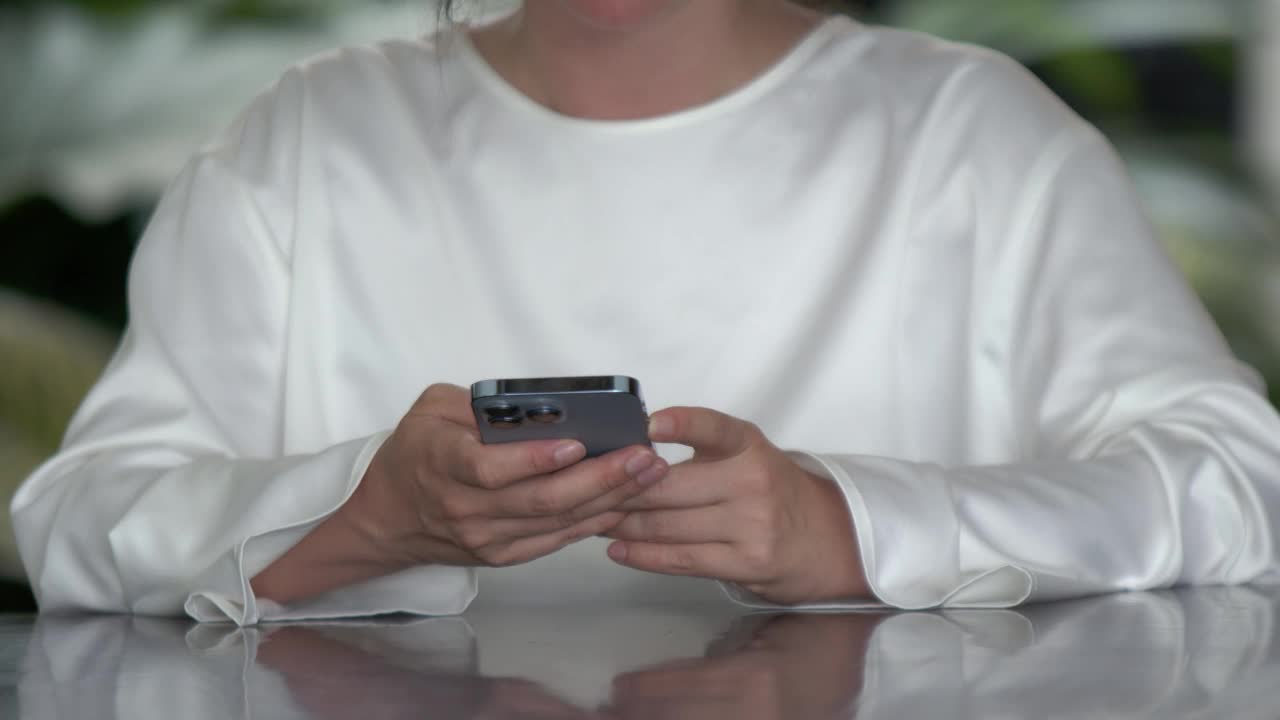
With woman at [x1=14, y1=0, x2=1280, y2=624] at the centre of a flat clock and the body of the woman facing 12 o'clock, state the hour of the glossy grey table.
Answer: The glossy grey table is roughly at 12 o'clock from the woman.

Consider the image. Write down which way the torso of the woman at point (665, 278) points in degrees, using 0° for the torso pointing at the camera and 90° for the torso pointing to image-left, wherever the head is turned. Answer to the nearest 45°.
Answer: approximately 0°
